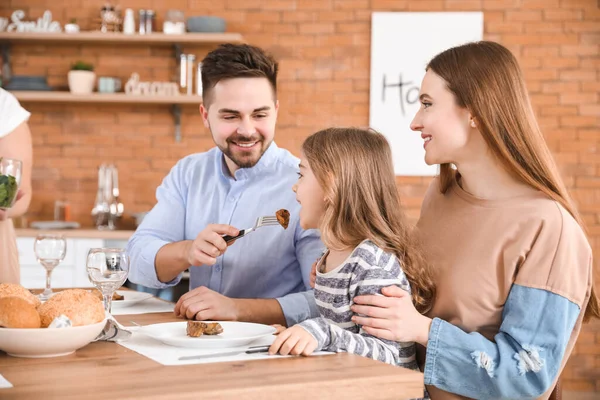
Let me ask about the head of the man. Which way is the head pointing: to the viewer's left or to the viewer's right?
to the viewer's right

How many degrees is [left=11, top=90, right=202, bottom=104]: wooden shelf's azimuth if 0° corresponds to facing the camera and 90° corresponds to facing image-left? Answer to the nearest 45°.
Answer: approximately 0°

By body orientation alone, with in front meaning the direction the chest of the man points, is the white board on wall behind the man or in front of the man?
behind

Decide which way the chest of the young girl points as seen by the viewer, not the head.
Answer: to the viewer's left

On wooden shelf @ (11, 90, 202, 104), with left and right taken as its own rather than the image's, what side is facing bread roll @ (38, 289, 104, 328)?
front

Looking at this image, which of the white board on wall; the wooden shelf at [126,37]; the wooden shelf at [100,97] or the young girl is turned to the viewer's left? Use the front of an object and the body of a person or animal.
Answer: the young girl

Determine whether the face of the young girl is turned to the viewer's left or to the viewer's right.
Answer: to the viewer's left

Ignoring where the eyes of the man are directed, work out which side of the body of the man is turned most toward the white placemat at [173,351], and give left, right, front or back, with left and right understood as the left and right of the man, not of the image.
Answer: front
